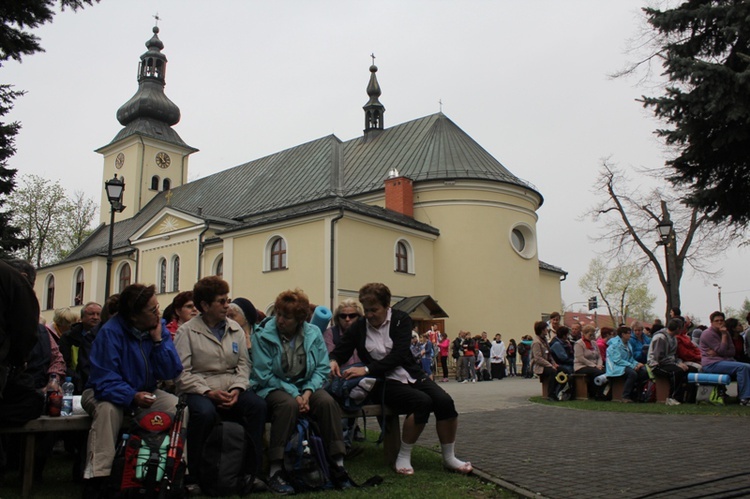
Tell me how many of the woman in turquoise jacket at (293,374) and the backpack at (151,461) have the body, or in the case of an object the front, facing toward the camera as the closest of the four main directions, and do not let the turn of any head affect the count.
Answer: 2

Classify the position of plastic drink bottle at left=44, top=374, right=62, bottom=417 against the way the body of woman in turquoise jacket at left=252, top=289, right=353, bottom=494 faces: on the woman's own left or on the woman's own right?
on the woman's own right

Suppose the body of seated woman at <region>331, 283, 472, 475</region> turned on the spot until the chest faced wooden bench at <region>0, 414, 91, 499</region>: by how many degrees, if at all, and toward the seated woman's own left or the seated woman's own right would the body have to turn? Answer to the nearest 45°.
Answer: approximately 90° to the seated woman's own right

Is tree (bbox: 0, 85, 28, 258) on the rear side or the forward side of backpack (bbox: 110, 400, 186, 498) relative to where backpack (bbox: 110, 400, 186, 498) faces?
on the rear side

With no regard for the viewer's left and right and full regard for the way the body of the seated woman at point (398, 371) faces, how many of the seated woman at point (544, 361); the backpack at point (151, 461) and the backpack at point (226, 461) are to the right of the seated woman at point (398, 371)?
2

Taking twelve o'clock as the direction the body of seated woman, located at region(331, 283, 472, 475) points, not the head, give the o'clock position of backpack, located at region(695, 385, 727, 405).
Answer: The backpack is roughly at 9 o'clock from the seated woman.

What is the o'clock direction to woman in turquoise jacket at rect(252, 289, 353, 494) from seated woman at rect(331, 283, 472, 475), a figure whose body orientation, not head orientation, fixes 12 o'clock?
The woman in turquoise jacket is roughly at 4 o'clock from the seated woman.

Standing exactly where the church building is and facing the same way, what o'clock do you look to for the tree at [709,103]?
The tree is roughly at 7 o'clock from the church building.

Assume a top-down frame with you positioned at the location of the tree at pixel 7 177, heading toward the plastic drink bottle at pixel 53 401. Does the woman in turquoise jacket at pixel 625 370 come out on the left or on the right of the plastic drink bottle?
left

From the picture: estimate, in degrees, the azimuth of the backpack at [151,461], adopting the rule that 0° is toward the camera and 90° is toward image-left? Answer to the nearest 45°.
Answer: approximately 0°

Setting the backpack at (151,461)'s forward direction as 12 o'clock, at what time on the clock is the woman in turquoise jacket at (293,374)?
The woman in turquoise jacket is roughly at 8 o'clock from the backpack.

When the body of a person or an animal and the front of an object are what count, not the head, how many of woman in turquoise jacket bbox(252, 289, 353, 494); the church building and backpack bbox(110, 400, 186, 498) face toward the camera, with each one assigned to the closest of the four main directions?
2
